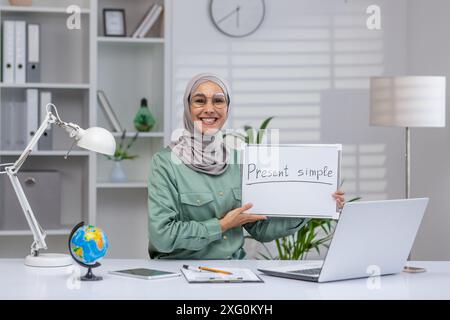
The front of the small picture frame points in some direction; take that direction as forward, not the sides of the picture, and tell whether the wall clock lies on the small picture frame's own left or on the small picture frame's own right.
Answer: on the small picture frame's own left

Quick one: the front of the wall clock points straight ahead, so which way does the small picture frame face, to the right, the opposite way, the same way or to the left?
the same way

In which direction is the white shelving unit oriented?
toward the camera

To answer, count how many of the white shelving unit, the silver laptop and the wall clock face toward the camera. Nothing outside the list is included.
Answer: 2

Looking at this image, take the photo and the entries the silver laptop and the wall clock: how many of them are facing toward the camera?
1

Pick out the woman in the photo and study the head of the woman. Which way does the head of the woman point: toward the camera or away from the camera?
toward the camera

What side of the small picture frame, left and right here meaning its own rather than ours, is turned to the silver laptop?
front

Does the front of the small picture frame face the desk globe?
yes

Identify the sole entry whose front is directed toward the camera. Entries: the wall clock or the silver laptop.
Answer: the wall clock

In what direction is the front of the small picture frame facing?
toward the camera

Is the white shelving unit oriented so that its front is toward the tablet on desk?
yes

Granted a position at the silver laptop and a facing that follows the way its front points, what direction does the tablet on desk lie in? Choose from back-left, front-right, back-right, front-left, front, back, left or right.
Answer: front-left

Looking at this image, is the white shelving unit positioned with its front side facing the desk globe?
yes

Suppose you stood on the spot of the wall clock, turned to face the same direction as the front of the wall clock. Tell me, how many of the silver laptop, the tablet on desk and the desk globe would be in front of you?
3

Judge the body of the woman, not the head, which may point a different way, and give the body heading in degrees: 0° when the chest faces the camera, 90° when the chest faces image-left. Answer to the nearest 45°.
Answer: approximately 315°

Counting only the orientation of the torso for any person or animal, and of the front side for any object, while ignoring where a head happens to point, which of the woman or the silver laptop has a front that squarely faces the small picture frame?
the silver laptop

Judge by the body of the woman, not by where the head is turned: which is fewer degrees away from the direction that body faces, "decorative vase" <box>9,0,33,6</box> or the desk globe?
the desk globe

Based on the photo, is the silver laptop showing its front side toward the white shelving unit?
yes

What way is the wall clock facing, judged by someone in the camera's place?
facing the viewer
